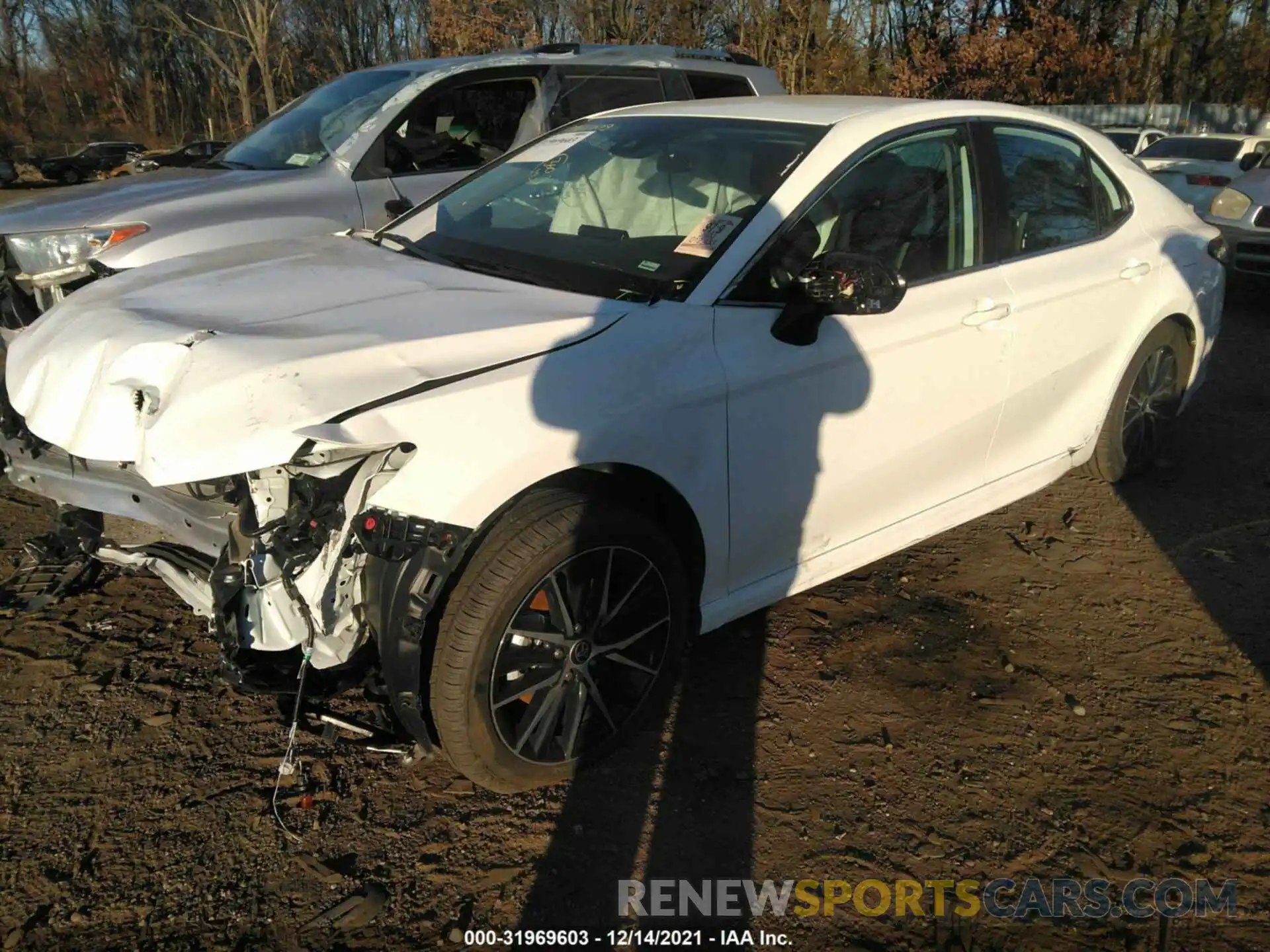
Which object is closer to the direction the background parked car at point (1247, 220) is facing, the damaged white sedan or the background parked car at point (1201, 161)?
the damaged white sedan

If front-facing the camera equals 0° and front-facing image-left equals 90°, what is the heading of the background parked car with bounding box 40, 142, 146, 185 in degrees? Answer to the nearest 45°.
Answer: approximately 45°

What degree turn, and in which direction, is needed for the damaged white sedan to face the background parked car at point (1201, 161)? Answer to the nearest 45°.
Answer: approximately 180°

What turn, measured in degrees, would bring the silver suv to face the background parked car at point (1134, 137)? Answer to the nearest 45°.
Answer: approximately 180°

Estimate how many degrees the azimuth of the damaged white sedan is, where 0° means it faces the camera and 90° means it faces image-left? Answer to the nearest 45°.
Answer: approximately 45°

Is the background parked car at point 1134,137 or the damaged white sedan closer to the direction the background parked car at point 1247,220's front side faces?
the damaged white sedan

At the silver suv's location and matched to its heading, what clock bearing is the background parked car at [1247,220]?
The background parked car is roughly at 7 o'clock from the silver suv.

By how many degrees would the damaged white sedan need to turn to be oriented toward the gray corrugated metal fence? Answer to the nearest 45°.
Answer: approximately 180°

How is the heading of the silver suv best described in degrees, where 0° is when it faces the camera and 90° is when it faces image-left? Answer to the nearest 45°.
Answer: approximately 45°
